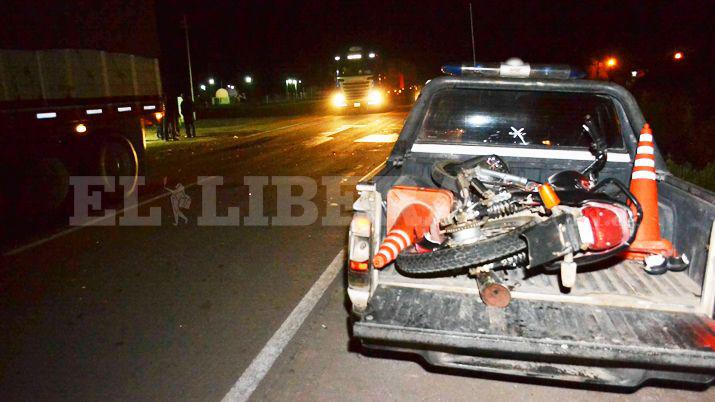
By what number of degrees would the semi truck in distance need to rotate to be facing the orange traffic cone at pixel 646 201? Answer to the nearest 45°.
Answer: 0° — it already faces it

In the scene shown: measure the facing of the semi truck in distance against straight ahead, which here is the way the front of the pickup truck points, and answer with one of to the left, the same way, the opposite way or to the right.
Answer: the opposite way

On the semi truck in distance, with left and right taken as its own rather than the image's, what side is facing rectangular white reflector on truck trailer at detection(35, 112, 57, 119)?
front

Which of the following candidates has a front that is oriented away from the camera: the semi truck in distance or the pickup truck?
the pickup truck

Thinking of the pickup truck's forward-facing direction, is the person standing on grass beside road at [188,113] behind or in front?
in front

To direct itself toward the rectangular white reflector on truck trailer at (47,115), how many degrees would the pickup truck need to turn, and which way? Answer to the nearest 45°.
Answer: approximately 45° to its left

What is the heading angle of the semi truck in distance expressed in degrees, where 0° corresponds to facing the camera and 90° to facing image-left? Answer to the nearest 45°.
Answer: approximately 0°

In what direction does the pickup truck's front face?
away from the camera

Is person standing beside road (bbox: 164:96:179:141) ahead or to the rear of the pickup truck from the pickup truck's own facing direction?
ahead

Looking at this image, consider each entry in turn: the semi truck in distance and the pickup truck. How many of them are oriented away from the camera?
1

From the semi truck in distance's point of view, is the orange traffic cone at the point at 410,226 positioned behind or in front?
in front

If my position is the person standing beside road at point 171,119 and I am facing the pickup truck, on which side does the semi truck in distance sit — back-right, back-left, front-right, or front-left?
back-left
